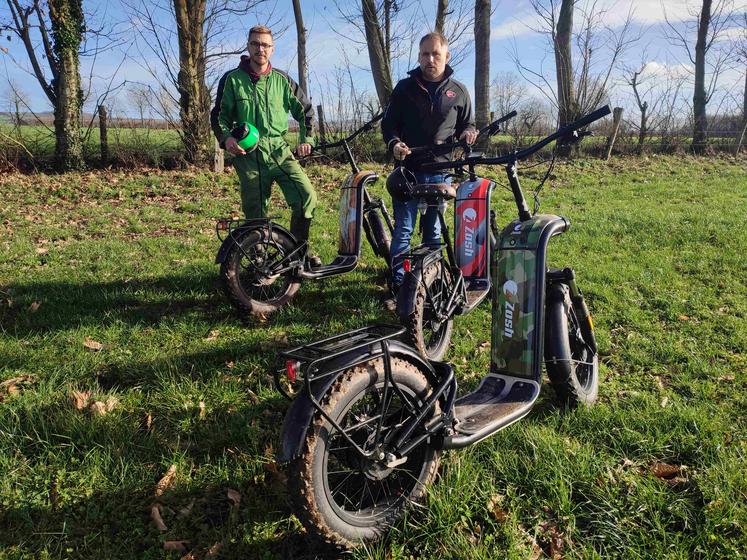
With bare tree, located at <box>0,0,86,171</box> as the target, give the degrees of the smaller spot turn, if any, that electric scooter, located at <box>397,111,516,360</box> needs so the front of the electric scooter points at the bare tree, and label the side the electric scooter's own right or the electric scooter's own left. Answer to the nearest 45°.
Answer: approximately 90° to the electric scooter's own left

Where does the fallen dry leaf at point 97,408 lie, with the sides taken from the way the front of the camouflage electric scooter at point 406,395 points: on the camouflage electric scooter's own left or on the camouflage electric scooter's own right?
on the camouflage electric scooter's own left

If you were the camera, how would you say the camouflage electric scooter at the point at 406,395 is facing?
facing away from the viewer and to the right of the viewer

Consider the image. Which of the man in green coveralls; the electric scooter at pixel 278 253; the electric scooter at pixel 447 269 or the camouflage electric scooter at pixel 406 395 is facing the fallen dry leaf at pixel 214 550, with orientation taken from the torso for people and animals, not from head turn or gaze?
the man in green coveralls

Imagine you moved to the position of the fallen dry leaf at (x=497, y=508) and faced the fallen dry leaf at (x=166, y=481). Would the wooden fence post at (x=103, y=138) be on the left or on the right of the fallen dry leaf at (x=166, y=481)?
right

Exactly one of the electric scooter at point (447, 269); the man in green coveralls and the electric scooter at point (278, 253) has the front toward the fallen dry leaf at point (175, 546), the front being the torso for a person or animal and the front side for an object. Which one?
the man in green coveralls

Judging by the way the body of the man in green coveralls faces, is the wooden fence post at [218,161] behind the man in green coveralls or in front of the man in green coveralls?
behind

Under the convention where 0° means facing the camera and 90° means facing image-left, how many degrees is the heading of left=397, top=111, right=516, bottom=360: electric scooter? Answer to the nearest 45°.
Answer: approximately 225°

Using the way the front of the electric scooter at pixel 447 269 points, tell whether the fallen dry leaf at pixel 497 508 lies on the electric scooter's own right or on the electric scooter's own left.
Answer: on the electric scooter's own right

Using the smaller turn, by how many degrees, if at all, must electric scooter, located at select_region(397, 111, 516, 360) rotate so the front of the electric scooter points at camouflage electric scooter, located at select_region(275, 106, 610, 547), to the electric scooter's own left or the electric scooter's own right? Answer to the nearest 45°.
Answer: approximately 135° to the electric scooter's own right
